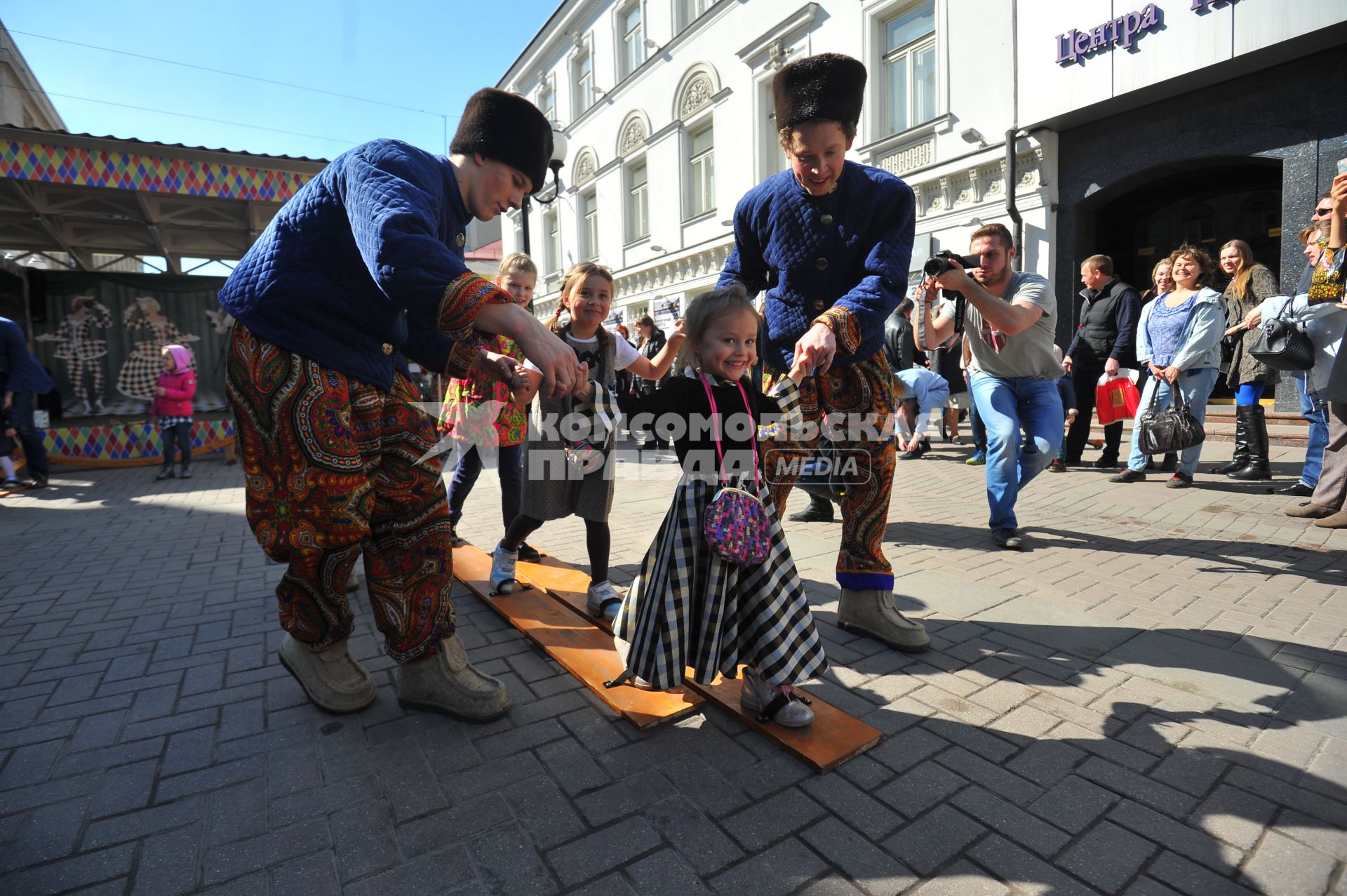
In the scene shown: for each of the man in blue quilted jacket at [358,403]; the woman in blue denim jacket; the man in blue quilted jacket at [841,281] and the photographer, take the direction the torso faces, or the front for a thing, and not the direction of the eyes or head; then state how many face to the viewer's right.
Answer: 1

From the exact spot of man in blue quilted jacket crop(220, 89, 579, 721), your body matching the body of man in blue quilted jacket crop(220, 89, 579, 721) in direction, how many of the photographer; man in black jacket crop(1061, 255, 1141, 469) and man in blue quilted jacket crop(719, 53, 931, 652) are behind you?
0

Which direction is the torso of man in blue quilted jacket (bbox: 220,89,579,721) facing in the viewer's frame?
to the viewer's right

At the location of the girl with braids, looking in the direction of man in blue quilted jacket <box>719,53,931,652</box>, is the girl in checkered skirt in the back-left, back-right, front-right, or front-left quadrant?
front-right

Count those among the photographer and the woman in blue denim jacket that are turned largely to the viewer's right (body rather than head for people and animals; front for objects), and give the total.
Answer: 0

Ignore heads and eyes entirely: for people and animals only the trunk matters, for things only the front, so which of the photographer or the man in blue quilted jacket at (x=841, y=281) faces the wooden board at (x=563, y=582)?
the photographer

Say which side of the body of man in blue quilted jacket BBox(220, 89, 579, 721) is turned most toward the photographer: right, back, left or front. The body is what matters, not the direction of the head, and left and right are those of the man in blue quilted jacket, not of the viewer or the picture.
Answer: front

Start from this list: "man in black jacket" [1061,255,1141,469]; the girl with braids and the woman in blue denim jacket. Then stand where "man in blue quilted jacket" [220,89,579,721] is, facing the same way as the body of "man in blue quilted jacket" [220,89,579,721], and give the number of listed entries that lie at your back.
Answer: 0

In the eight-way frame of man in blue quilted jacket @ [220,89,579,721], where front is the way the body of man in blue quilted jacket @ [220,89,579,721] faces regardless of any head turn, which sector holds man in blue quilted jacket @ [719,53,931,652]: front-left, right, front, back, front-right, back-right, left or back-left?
front

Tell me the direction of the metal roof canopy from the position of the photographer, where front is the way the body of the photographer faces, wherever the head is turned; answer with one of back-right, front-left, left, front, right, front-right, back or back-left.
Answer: front-right

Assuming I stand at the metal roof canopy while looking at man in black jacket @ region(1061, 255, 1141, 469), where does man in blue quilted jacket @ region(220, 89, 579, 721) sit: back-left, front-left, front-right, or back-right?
front-right

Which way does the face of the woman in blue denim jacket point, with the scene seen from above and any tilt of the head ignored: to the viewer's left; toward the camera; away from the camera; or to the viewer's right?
toward the camera

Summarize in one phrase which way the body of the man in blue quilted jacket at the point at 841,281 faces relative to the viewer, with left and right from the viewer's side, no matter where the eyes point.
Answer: facing the viewer

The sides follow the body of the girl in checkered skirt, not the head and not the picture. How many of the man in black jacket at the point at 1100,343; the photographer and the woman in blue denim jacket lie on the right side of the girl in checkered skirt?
0

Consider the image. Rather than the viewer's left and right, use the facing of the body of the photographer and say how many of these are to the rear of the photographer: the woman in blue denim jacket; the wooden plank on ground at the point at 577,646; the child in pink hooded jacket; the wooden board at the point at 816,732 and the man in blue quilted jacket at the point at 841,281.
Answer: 1

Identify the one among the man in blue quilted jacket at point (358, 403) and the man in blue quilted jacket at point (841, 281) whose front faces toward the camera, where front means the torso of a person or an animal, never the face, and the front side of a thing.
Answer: the man in blue quilted jacket at point (841, 281)
